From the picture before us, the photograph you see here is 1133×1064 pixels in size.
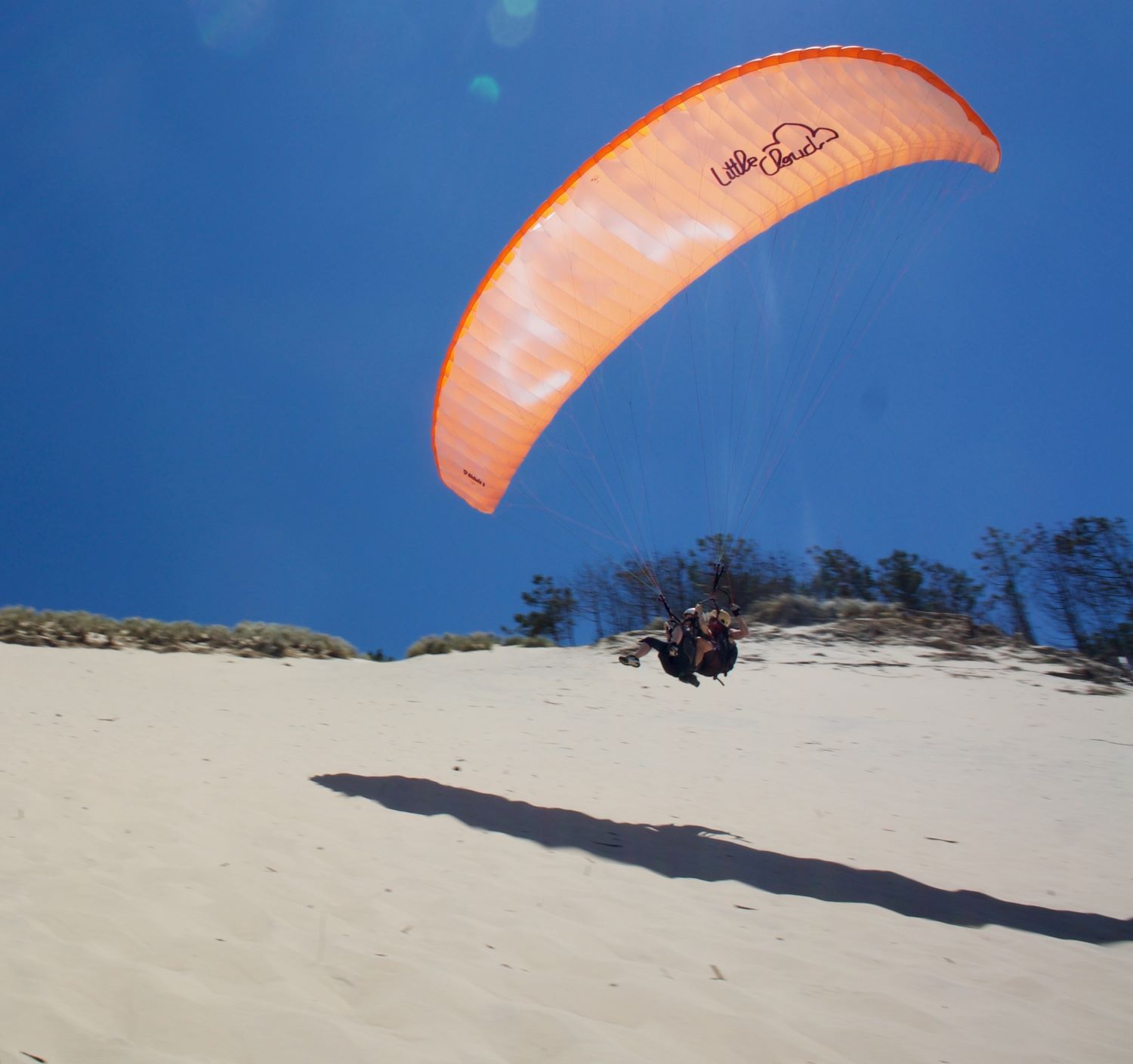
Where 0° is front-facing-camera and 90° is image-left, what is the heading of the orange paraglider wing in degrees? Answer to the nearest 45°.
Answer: approximately 45°
